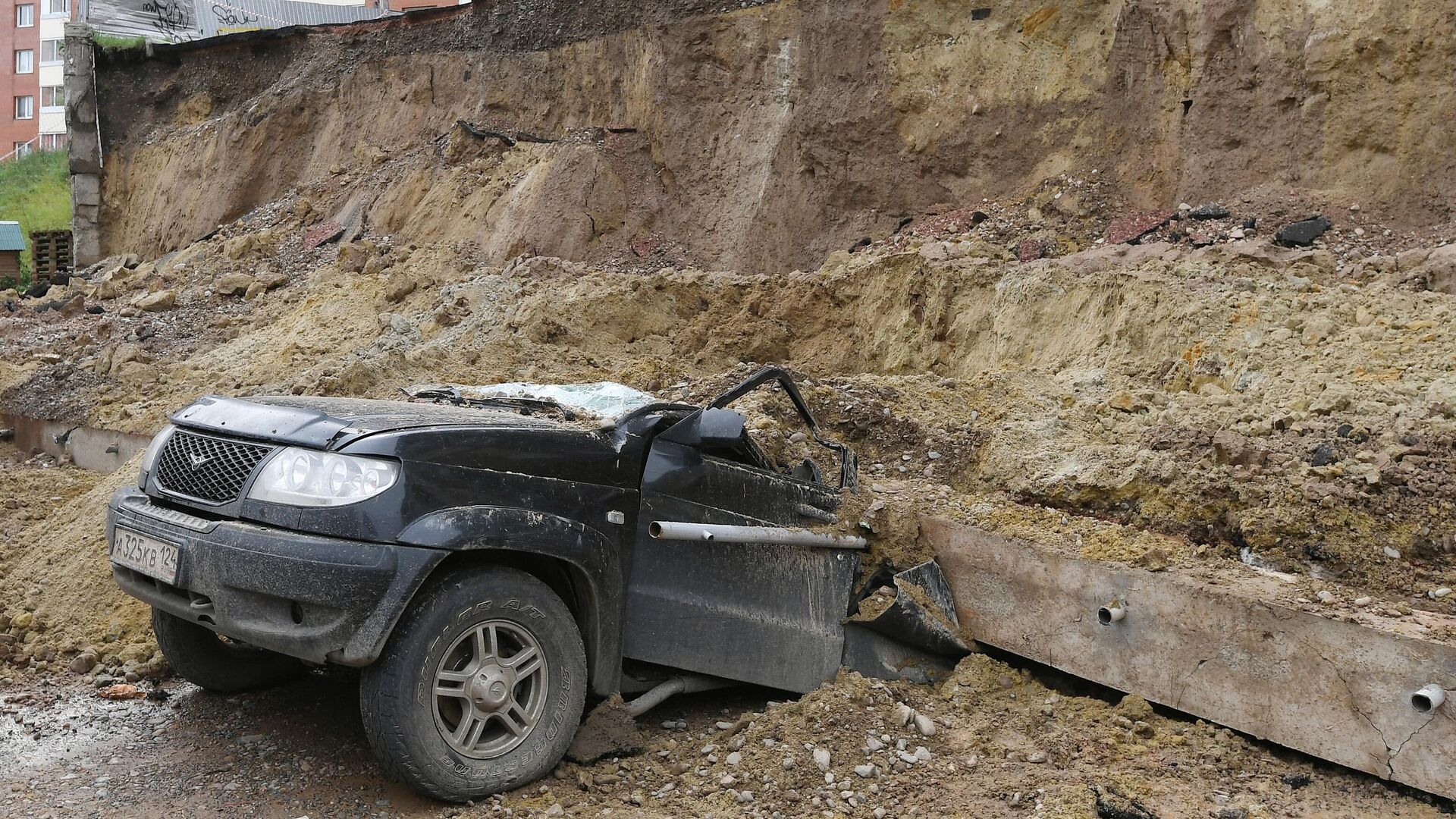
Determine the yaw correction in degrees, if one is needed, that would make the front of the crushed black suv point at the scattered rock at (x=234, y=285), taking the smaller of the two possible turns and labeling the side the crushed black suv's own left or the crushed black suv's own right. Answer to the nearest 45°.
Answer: approximately 135° to the crushed black suv's own right

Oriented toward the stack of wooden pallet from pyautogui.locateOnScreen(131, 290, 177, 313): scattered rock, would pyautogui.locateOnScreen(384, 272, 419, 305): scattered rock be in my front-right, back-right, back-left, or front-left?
back-right

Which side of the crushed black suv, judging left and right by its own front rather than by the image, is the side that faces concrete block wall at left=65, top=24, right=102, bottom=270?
right

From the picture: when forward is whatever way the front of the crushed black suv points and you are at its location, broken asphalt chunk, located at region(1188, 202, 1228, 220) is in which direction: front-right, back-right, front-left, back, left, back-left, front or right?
back

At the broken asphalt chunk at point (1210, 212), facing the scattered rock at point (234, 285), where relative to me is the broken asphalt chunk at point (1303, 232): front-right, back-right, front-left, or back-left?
back-left

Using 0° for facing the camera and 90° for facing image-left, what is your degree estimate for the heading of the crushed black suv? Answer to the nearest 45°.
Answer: approximately 45°

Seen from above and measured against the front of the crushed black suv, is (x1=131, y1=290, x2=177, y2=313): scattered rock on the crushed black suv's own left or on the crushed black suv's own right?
on the crushed black suv's own right

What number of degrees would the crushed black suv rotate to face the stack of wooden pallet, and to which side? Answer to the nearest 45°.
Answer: approximately 90° to its right

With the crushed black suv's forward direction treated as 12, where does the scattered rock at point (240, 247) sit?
The scattered rock is roughly at 4 o'clock from the crushed black suv.

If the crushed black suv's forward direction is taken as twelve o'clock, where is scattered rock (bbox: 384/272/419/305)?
The scattered rock is roughly at 4 o'clock from the crushed black suv.

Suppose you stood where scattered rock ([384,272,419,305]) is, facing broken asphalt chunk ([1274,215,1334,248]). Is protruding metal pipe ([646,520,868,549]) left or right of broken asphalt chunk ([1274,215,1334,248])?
right

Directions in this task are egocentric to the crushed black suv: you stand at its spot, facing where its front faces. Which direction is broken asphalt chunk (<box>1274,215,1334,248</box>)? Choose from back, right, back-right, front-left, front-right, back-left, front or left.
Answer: back
